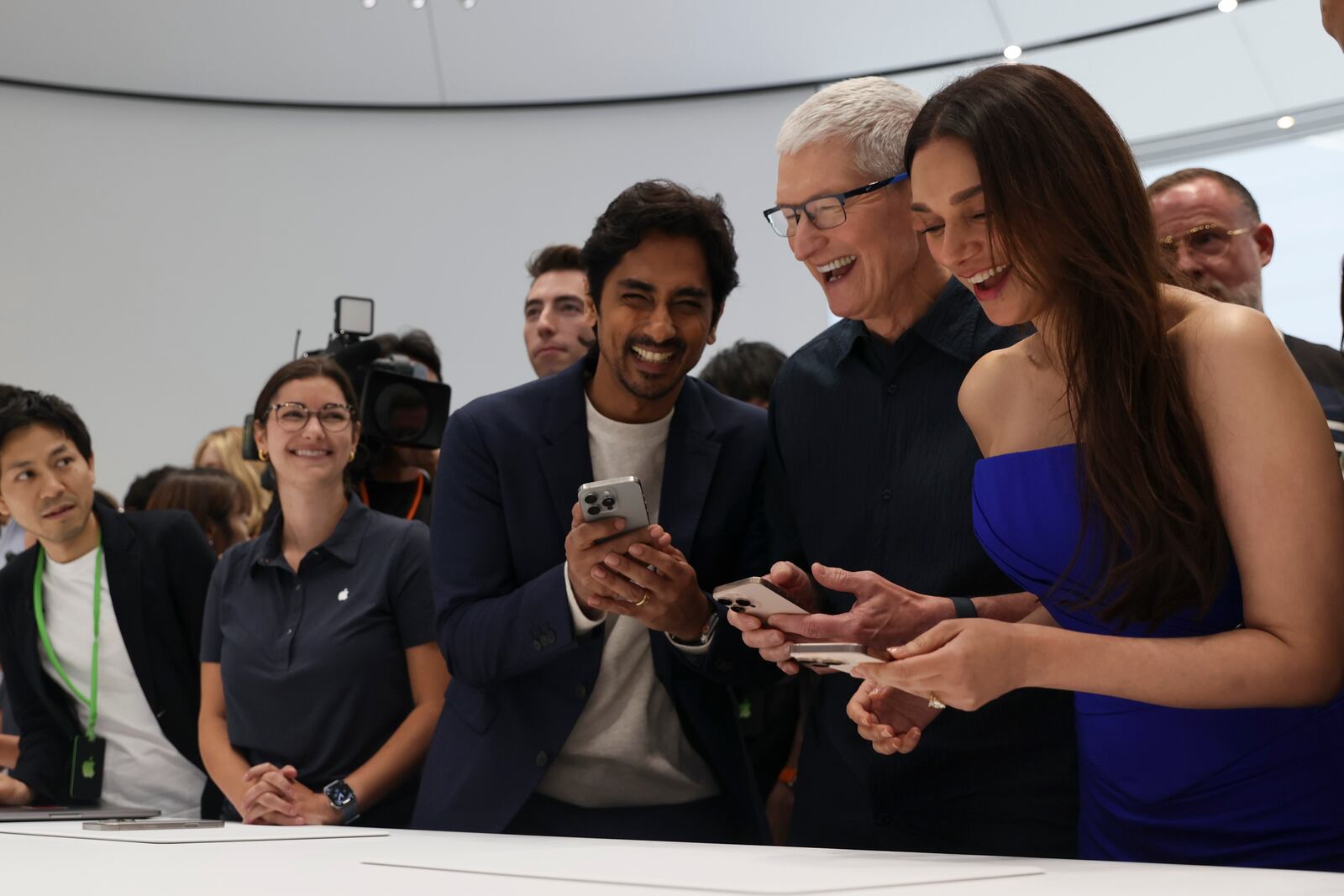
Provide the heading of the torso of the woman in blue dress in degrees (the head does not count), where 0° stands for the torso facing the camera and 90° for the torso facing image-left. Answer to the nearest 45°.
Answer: approximately 45°

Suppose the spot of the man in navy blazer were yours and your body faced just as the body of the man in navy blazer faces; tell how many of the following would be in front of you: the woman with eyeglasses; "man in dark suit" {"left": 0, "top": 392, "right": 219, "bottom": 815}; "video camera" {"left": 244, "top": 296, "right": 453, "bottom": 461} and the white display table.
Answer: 1

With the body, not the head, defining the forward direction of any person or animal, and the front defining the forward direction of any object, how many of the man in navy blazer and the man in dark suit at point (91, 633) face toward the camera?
2

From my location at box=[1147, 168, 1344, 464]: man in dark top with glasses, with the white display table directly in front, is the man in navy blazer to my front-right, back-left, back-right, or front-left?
front-right

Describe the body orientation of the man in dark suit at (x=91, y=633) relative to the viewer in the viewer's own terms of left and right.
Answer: facing the viewer

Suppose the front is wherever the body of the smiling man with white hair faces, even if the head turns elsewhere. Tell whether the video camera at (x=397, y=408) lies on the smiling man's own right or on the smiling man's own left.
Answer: on the smiling man's own right

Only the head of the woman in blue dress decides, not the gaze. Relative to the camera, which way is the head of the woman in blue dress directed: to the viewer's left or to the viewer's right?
to the viewer's left

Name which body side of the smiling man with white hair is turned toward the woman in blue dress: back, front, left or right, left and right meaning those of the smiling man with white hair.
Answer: left

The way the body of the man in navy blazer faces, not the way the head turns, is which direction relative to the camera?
toward the camera

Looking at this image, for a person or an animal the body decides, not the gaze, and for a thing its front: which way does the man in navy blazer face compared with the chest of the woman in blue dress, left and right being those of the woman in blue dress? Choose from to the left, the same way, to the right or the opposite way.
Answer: to the left

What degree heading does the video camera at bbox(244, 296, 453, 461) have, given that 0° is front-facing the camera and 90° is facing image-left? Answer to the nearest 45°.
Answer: approximately 315°

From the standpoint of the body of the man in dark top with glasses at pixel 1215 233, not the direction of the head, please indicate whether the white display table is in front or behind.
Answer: in front

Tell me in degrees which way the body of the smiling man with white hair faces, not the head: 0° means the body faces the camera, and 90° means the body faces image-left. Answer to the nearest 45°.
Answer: approximately 45°

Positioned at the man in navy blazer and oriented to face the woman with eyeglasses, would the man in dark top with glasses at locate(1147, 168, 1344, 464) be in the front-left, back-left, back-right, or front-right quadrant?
back-right
